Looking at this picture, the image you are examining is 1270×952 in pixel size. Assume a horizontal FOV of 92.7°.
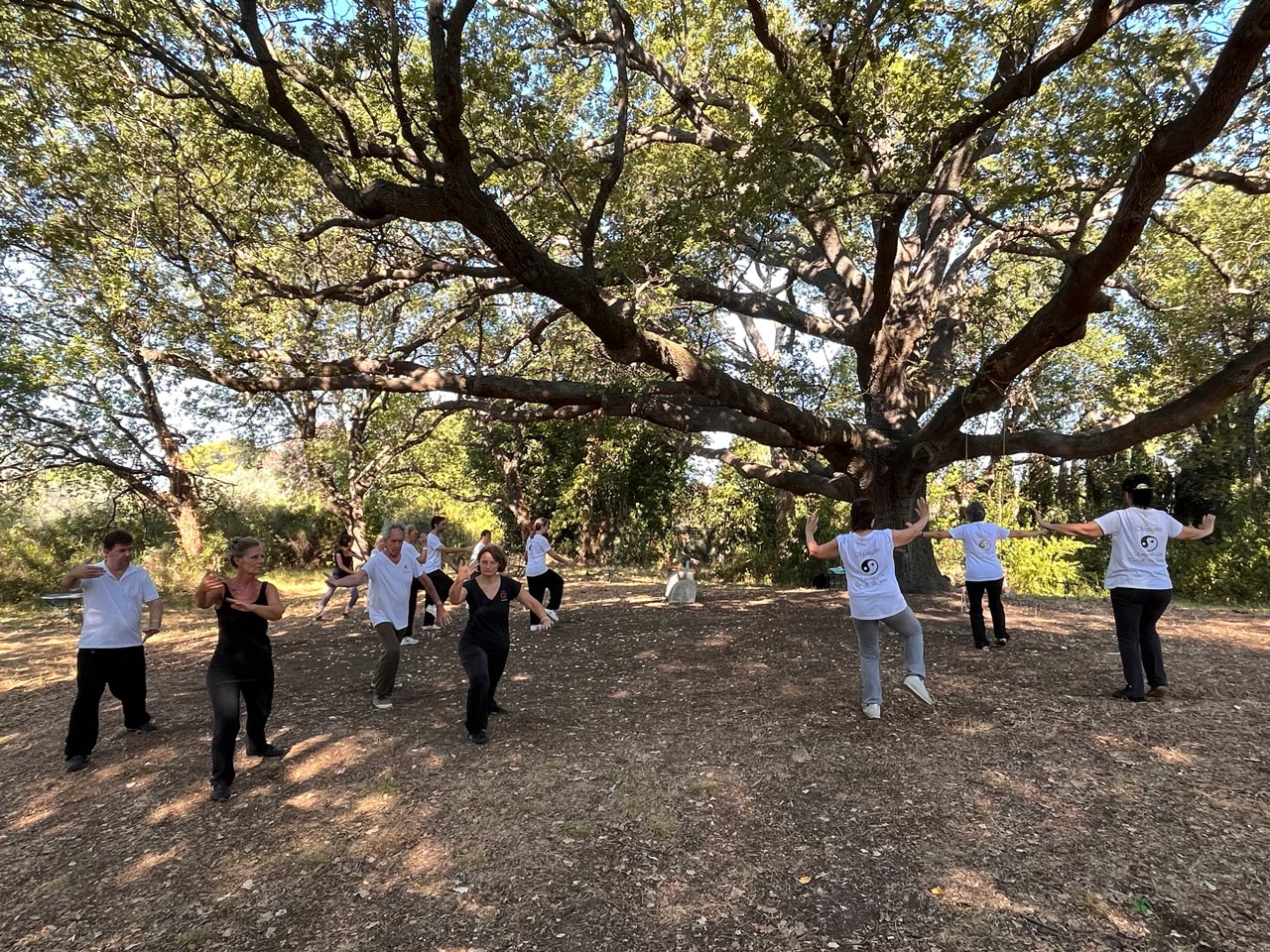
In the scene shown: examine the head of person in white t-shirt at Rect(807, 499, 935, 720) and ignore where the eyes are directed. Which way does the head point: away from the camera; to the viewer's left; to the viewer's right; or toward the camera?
away from the camera

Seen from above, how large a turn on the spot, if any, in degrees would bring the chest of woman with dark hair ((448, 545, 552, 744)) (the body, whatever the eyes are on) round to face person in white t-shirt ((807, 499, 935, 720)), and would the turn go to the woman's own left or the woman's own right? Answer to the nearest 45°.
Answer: approximately 90° to the woman's own left

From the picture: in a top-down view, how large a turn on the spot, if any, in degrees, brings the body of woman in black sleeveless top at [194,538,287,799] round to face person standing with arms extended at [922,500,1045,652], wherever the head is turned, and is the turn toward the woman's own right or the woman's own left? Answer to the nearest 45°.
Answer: approximately 90° to the woman's own left

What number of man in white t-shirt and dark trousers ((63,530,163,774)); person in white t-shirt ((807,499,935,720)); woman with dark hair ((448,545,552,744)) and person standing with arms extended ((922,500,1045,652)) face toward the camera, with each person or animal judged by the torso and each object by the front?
2

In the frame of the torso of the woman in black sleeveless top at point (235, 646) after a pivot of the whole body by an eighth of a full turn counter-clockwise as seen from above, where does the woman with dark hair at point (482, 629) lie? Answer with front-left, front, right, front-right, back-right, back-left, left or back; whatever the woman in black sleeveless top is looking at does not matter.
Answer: front-left

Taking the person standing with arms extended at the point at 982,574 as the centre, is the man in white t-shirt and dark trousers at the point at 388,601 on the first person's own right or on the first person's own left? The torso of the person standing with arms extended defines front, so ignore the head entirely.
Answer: on the first person's own left

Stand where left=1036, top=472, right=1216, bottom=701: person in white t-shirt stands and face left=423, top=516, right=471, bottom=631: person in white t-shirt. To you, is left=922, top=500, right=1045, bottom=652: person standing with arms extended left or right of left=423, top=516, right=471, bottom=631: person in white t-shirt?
right

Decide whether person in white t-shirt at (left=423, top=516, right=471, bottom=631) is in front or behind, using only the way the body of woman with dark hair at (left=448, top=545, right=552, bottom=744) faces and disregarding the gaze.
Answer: behind

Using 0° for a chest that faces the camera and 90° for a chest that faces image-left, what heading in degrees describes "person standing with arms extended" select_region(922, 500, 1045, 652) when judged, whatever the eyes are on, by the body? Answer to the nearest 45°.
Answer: approximately 180°

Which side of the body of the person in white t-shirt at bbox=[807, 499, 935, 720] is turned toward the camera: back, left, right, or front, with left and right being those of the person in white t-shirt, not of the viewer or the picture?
back

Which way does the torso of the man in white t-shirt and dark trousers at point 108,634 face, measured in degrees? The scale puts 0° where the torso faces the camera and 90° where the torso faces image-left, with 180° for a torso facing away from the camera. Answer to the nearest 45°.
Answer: approximately 0°

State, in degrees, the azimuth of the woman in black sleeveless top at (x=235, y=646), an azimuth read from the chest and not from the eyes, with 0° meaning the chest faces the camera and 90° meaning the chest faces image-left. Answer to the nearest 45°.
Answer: approximately 0°

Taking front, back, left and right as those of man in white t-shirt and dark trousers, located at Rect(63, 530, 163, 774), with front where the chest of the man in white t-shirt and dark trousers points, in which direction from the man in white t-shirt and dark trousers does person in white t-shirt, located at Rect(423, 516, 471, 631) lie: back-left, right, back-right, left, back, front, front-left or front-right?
back-left

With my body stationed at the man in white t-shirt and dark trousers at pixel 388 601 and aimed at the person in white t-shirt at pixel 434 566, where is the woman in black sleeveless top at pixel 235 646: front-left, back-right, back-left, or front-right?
back-left
